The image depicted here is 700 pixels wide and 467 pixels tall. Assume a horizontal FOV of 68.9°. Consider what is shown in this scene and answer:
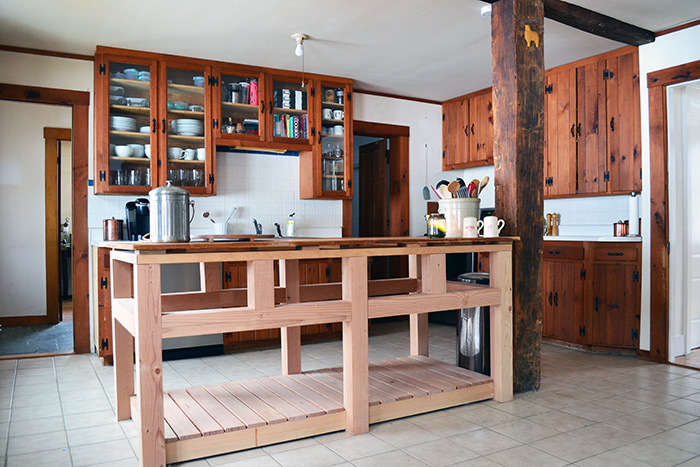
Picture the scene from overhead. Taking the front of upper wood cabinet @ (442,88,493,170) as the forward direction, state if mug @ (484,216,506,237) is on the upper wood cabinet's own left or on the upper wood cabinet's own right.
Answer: on the upper wood cabinet's own left

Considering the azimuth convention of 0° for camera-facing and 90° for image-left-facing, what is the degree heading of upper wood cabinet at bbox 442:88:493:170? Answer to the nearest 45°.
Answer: approximately 45°

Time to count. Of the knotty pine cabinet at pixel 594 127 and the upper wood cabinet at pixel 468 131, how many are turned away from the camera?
0

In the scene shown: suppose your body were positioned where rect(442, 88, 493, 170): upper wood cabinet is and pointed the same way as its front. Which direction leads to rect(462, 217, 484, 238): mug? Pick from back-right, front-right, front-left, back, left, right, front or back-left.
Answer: front-left

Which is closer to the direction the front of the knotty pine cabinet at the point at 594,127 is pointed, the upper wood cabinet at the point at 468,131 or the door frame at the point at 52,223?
the door frame

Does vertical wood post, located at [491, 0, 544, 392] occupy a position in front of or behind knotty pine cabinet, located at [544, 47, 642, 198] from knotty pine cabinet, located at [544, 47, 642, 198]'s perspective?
in front

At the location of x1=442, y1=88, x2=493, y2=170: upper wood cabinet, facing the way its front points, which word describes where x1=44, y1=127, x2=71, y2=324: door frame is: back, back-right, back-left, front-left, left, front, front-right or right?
front-right

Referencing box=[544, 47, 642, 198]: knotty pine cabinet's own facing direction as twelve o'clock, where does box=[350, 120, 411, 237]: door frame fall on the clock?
The door frame is roughly at 2 o'clock from the knotty pine cabinet.

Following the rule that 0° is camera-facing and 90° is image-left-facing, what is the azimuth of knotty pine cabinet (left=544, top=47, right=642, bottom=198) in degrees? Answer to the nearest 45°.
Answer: approximately 45°

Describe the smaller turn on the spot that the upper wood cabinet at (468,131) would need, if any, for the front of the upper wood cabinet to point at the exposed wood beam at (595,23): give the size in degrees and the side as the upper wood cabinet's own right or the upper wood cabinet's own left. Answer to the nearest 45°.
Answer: approximately 90° to the upper wood cabinet's own left
